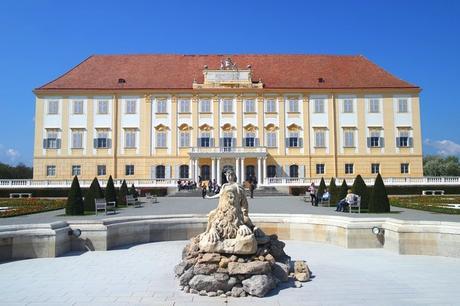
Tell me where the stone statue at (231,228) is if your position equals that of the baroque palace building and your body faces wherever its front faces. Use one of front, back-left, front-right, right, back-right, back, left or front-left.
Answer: front

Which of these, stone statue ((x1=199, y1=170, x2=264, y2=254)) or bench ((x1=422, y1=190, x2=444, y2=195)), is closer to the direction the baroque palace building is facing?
the stone statue

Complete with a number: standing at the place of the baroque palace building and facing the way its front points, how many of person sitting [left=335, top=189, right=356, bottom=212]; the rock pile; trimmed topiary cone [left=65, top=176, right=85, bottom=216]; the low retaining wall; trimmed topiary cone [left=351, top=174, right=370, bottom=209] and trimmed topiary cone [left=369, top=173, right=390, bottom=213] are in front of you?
6

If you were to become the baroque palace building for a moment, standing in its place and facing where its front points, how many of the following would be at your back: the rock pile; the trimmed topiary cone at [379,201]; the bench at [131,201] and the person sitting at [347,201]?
0

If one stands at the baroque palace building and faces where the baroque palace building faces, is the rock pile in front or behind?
in front

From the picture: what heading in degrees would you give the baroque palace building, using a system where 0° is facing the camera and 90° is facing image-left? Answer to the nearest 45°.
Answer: approximately 0°

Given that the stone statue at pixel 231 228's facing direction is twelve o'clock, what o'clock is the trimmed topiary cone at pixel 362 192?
The trimmed topiary cone is roughly at 7 o'clock from the stone statue.

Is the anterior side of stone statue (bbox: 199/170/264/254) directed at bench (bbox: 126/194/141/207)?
no

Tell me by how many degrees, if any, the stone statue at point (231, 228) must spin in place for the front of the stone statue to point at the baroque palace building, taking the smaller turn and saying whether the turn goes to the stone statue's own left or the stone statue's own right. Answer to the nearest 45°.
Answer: approximately 180°

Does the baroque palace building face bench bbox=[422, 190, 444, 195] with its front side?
no

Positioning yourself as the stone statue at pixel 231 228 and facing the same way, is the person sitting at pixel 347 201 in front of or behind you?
behind

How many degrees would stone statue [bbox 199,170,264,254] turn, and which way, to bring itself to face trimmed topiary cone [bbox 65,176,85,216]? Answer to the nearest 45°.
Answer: approximately 135° to its right

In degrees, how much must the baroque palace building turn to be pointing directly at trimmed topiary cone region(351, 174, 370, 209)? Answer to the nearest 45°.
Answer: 0° — it already faces it

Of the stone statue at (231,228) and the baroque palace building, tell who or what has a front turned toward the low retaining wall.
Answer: the baroque palace building

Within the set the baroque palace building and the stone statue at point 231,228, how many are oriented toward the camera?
2

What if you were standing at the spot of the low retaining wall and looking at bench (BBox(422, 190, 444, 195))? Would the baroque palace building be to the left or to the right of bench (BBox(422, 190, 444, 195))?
left

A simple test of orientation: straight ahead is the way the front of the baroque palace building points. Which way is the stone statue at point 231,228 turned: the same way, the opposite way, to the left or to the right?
the same way

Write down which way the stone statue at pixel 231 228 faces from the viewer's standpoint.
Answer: facing the viewer
